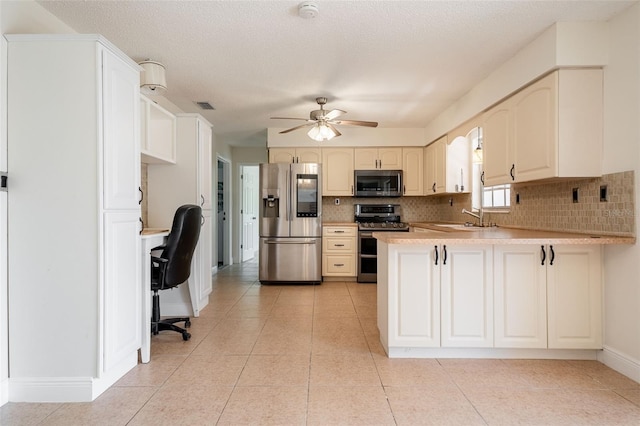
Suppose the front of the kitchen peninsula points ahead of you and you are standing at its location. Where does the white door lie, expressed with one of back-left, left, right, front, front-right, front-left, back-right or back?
back-right

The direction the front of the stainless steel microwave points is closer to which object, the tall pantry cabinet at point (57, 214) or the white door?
the tall pantry cabinet

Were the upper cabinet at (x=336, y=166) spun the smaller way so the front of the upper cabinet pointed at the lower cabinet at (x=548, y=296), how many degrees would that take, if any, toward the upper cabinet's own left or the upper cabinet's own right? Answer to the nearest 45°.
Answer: approximately 45° to the upper cabinet's own left

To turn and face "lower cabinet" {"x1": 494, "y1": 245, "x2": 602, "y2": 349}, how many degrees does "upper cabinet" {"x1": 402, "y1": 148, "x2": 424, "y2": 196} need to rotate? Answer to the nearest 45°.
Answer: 0° — it already faces it

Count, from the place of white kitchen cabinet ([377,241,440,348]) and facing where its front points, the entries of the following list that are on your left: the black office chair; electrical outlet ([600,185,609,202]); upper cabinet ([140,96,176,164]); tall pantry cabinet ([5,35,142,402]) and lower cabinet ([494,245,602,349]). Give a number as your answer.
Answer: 2

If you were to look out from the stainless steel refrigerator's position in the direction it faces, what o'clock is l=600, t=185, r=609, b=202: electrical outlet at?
The electrical outlet is roughly at 11 o'clock from the stainless steel refrigerator.

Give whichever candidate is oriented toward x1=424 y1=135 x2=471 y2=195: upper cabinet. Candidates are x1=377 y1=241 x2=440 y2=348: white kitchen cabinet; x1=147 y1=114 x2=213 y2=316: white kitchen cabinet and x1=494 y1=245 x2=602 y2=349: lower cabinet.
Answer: x1=147 y1=114 x2=213 y2=316: white kitchen cabinet

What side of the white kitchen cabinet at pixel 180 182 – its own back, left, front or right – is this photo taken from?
right
